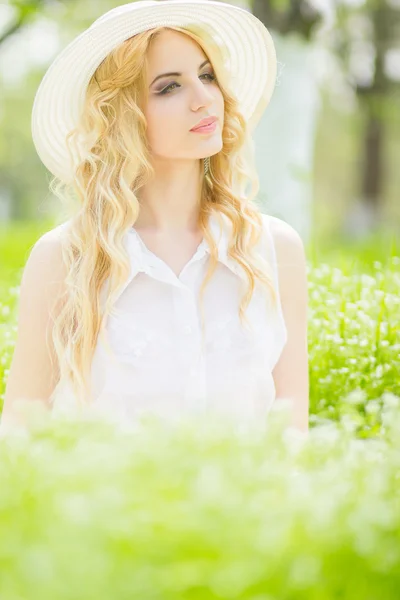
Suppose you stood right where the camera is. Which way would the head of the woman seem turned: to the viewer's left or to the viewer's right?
to the viewer's right

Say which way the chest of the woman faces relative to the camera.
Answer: toward the camera
